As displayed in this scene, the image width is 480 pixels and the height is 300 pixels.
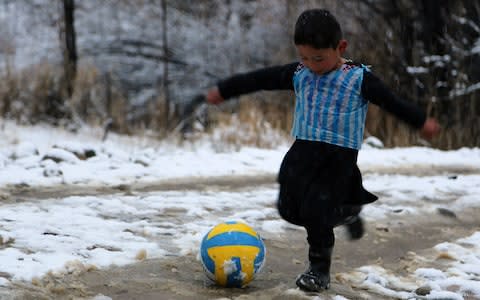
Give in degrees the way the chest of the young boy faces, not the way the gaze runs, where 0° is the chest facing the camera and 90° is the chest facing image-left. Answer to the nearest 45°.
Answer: approximately 45°
